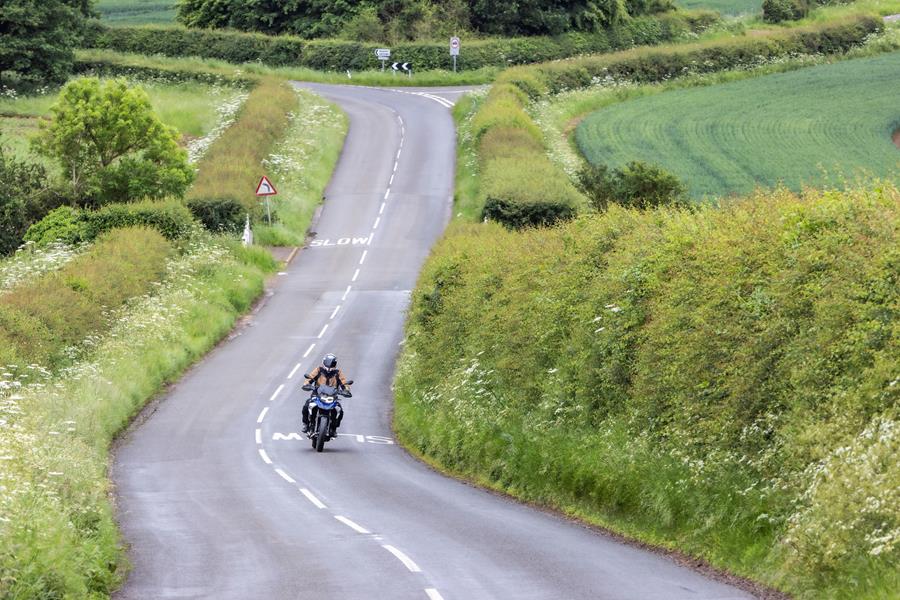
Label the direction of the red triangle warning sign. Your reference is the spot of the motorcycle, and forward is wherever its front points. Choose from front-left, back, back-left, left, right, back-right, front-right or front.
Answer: back

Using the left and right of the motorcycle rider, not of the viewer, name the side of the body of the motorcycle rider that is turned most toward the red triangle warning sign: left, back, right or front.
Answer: back

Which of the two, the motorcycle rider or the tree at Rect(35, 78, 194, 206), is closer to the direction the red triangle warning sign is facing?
the motorcycle rider

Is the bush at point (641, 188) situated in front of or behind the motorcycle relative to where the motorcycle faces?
behind

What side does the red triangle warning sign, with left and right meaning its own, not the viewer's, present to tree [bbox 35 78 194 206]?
right

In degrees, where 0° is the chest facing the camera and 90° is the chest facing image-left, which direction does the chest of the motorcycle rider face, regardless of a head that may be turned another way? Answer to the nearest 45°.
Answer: approximately 0°

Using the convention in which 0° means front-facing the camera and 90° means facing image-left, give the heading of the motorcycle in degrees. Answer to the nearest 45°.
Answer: approximately 0°

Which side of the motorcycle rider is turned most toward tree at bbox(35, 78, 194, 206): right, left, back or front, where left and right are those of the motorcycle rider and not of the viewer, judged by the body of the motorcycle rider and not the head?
back
